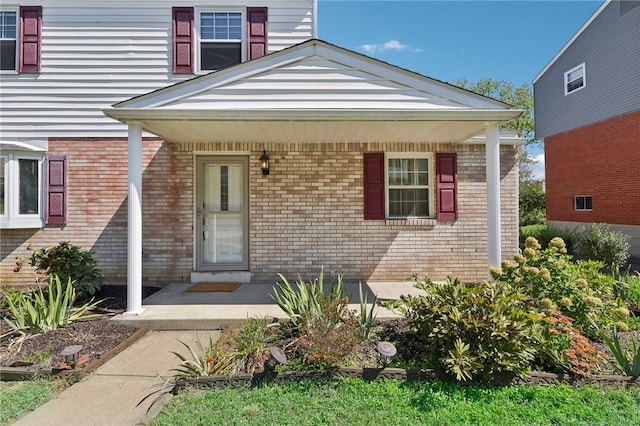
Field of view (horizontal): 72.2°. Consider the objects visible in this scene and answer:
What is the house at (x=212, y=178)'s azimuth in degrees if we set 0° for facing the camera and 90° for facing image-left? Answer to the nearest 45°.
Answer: approximately 0°

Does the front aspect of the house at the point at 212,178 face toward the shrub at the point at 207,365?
yes

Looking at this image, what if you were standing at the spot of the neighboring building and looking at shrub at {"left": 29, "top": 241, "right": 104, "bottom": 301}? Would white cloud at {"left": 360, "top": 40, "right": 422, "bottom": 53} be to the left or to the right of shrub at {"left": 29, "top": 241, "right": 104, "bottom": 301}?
right

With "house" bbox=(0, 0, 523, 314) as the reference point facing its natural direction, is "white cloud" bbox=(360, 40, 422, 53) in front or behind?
behind

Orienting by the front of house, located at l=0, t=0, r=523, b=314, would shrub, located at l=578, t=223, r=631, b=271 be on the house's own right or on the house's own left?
on the house's own left

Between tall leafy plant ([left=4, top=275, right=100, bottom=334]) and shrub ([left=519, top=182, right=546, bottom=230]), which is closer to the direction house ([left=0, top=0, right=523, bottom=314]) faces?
the tall leafy plant

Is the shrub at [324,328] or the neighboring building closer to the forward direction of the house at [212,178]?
the shrub

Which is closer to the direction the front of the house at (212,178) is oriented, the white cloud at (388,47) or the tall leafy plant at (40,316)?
the tall leafy plant
